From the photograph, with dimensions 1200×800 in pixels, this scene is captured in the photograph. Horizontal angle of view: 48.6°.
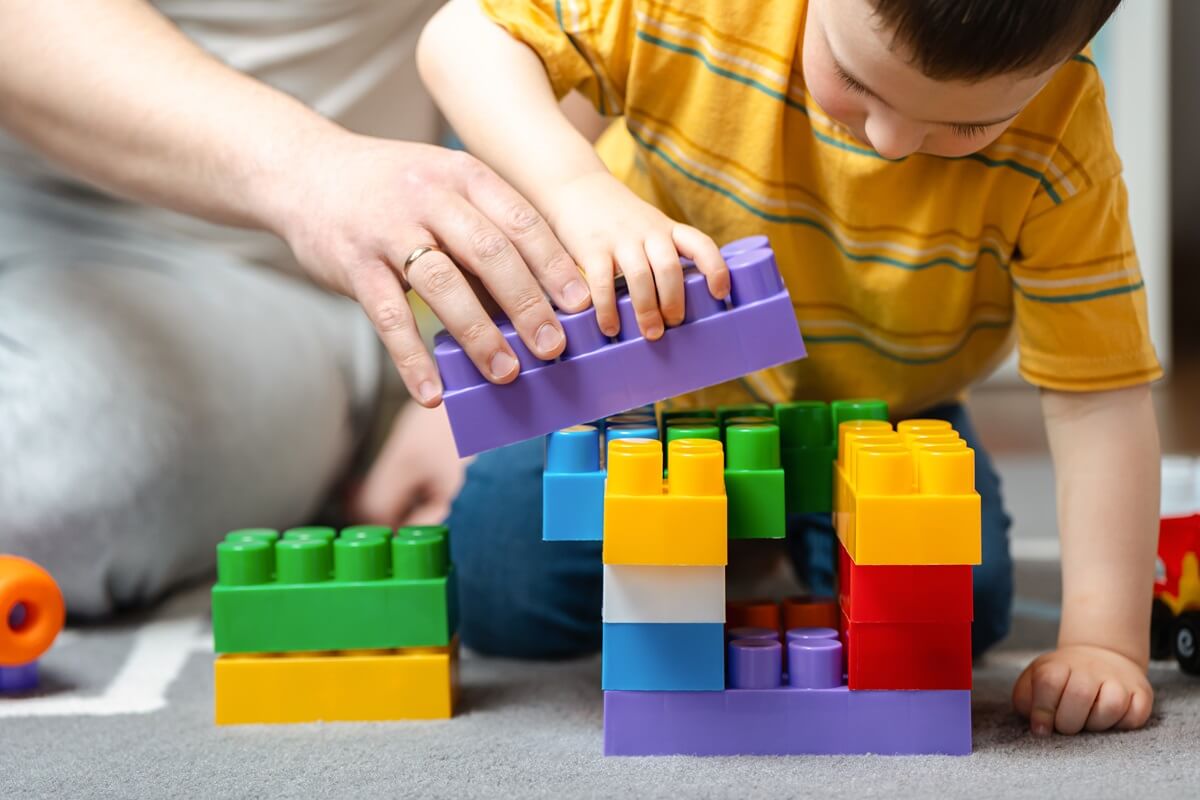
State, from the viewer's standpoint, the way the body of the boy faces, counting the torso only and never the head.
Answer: toward the camera

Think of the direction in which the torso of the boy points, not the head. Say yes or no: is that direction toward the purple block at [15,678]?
no

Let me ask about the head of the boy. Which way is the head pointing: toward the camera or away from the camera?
toward the camera
